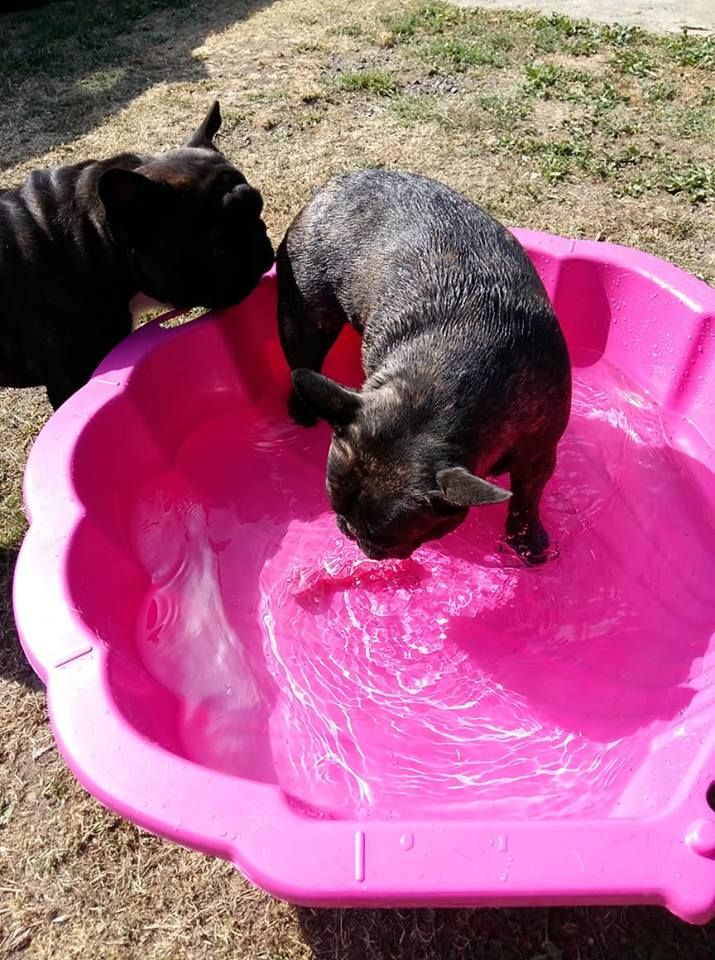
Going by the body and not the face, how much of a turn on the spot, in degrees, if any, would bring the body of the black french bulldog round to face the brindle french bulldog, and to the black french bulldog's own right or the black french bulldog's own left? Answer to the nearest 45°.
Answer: approximately 45° to the black french bulldog's own right

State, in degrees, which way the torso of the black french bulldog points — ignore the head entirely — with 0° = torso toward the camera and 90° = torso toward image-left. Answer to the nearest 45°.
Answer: approximately 270°

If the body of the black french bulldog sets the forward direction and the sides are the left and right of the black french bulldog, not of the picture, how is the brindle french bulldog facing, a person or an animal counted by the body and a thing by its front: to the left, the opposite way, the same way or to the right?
to the right

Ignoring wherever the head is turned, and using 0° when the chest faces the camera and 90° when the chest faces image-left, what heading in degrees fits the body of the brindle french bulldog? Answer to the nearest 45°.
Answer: approximately 0°

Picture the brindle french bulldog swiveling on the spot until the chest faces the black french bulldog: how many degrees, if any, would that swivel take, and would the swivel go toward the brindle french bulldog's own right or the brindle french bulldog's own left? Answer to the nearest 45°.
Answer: approximately 135° to the brindle french bulldog's own right

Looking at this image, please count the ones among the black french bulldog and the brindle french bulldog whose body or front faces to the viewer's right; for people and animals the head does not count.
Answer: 1
